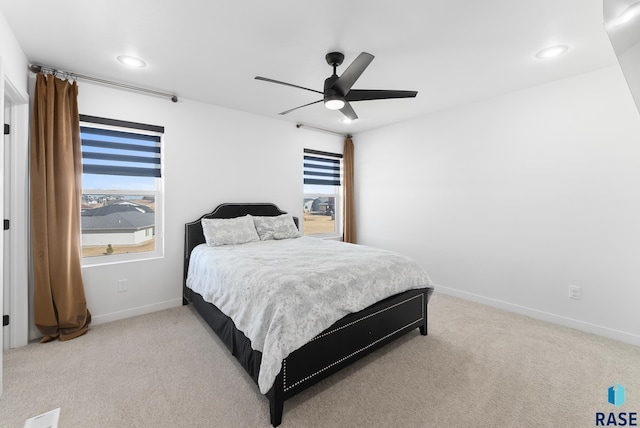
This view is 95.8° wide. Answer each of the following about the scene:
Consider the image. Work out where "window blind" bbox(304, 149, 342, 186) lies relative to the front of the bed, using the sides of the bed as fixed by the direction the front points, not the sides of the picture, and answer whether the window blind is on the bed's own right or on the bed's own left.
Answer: on the bed's own left

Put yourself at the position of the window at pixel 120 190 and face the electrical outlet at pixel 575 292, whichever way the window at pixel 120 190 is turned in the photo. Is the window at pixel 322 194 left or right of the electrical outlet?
left

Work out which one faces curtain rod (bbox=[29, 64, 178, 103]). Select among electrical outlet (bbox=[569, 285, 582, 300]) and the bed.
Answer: the electrical outlet

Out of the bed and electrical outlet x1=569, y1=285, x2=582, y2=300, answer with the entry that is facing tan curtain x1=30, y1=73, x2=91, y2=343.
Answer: the electrical outlet

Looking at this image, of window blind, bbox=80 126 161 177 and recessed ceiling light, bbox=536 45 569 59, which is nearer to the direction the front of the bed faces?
the recessed ceiling light

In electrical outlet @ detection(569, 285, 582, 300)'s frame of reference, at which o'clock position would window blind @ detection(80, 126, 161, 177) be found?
The window blind is roughly at 12 o'clock from the electrical outlet.

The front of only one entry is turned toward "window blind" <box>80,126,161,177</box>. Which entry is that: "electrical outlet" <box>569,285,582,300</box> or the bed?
the electrical outlet

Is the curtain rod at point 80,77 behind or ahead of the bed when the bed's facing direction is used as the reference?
behind

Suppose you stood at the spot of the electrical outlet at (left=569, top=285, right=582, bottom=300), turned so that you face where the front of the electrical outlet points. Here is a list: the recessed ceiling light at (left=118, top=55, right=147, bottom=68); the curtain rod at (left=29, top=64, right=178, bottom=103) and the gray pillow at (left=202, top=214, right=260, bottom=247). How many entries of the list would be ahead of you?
3

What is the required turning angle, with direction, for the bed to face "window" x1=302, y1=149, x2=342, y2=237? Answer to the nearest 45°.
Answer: approximately 135° to its left

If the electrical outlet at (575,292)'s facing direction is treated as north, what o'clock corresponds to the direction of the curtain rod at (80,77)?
The curtain rod is roughly at 12 o'clock from the electrical outlet.

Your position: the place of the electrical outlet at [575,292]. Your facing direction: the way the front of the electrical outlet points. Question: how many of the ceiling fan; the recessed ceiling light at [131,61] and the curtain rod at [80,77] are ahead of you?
3

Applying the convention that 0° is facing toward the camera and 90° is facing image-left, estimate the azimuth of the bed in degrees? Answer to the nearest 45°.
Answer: approximately 315°

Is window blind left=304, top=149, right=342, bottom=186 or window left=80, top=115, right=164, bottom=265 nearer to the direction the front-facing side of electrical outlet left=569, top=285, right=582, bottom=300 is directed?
the window
